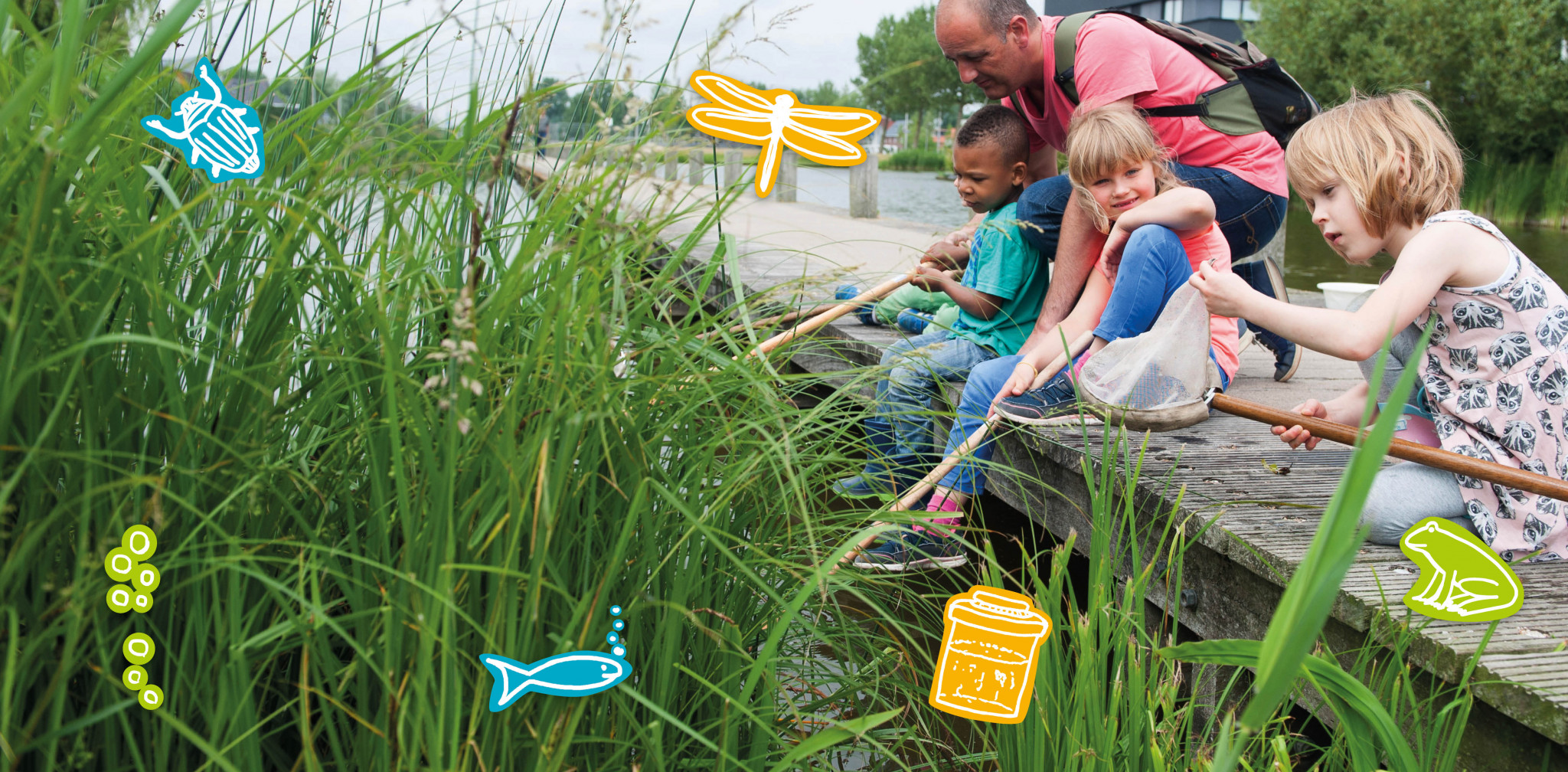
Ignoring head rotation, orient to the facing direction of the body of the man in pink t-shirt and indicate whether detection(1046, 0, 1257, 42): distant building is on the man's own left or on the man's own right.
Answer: on the man's own right

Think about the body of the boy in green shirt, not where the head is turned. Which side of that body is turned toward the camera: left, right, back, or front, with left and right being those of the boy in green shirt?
left

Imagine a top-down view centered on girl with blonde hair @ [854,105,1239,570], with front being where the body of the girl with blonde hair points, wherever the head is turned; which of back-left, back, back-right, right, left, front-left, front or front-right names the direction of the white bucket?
back

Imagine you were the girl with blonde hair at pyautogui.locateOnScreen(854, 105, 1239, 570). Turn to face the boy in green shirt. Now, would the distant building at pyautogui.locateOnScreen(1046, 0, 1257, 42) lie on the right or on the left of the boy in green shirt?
right

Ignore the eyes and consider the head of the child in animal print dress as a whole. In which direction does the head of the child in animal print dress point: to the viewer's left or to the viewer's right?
to the viewer's left

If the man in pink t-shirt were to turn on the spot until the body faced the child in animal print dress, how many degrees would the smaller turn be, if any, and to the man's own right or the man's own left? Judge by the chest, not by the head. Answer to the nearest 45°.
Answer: approximately 135° to the man's own left

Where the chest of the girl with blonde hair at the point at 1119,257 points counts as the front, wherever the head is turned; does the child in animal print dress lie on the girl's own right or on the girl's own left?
on the girl's own left

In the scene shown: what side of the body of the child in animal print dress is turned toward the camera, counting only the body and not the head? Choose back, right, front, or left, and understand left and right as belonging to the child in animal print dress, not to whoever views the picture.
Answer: left

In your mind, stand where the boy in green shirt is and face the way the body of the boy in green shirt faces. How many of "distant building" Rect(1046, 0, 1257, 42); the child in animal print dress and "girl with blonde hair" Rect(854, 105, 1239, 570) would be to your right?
1

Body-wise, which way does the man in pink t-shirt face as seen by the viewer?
to the viewer's left

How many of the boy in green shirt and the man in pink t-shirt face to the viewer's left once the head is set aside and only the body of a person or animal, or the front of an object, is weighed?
2

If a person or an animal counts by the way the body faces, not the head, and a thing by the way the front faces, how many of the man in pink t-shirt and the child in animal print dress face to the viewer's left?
2
